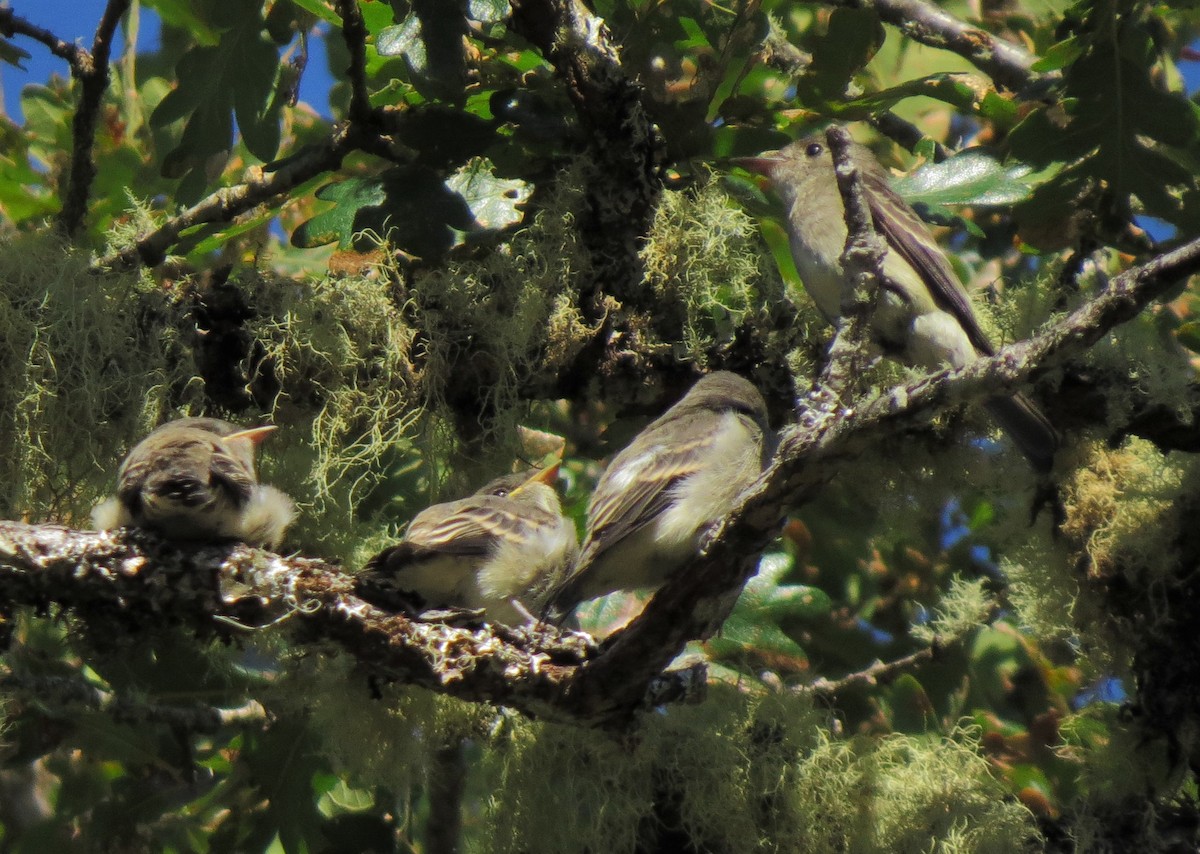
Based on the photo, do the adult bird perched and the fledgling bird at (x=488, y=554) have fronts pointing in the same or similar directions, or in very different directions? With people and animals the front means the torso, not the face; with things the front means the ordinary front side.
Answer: very different directions

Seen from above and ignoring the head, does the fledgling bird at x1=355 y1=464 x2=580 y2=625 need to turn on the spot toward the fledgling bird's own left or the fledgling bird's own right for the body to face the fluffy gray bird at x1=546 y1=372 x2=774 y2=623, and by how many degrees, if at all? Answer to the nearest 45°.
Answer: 0° — it already faces it

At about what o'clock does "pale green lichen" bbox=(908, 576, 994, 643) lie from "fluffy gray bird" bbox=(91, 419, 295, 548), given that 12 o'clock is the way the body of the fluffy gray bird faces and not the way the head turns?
The pale green lichen is roughly at 1 o'clock from the fluffy gray bird.

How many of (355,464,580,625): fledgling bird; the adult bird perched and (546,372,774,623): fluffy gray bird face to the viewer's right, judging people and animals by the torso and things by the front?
2

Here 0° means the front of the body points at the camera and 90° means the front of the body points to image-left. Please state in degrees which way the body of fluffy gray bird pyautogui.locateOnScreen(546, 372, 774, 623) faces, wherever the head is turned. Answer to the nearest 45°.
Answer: approximately 270°

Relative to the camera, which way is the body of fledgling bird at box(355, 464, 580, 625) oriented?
to the viewer's right

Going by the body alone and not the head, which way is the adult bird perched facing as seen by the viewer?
to the viewer's left

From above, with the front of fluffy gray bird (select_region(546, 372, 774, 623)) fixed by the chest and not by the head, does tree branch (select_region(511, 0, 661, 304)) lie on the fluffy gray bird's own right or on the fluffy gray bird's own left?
on the fluffy gray bird's own left

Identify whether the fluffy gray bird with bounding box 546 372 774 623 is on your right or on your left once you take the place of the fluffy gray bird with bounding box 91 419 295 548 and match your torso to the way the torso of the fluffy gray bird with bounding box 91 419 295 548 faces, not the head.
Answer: on your right

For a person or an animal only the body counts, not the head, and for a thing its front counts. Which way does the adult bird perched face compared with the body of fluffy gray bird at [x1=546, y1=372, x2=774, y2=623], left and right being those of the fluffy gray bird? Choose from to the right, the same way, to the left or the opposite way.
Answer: the opposite way

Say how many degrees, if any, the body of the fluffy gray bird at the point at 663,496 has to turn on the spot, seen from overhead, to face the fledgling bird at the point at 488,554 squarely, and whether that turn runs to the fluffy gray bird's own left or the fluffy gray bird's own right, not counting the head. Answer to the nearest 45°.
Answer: approximately 180°

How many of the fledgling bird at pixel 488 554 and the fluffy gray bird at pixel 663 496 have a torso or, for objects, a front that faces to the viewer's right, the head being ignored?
2
